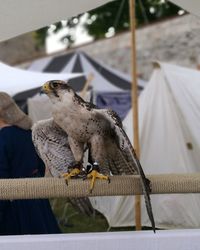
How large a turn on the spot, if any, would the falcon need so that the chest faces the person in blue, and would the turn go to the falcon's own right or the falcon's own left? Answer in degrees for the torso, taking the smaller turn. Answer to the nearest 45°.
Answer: approximately 90° to the falcon's own right

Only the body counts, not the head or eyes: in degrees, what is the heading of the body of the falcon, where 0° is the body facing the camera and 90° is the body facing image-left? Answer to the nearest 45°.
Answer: approximately 45°

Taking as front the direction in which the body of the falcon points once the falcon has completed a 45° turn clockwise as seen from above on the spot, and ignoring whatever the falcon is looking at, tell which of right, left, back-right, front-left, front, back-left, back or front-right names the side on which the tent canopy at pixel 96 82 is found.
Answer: right

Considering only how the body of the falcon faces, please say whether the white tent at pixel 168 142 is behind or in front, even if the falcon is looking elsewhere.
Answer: behind
